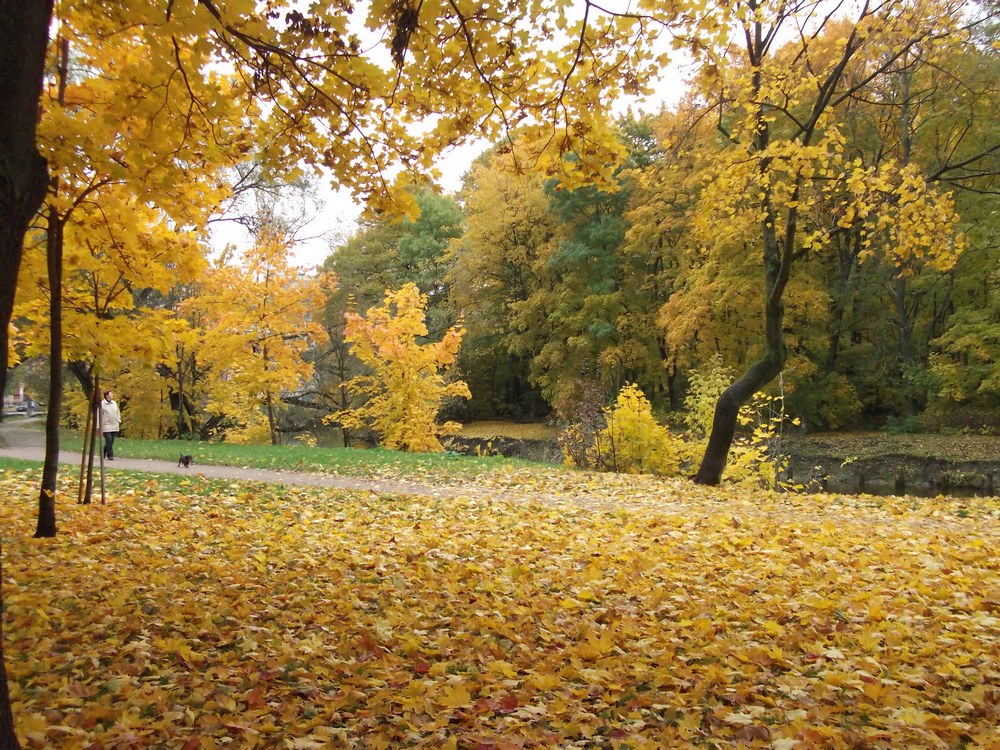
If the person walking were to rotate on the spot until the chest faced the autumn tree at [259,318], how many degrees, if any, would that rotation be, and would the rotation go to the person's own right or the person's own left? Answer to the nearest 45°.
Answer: approximately 90° to the person's own left

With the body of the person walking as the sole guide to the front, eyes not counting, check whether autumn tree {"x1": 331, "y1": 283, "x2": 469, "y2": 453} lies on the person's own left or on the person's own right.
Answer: on the person's own left

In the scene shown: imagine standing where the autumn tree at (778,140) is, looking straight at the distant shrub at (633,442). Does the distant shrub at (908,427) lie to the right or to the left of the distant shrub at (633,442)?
right

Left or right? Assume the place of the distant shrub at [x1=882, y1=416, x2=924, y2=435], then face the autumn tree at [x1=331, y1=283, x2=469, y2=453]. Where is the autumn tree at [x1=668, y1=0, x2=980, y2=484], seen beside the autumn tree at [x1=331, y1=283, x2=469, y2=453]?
left

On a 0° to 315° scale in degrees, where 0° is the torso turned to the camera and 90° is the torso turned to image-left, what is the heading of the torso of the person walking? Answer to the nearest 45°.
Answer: approximately 315°

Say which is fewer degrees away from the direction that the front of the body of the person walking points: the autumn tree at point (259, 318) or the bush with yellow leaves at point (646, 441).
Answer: the bush with yellow leaves

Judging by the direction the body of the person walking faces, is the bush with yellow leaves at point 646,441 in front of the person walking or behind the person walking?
in front
